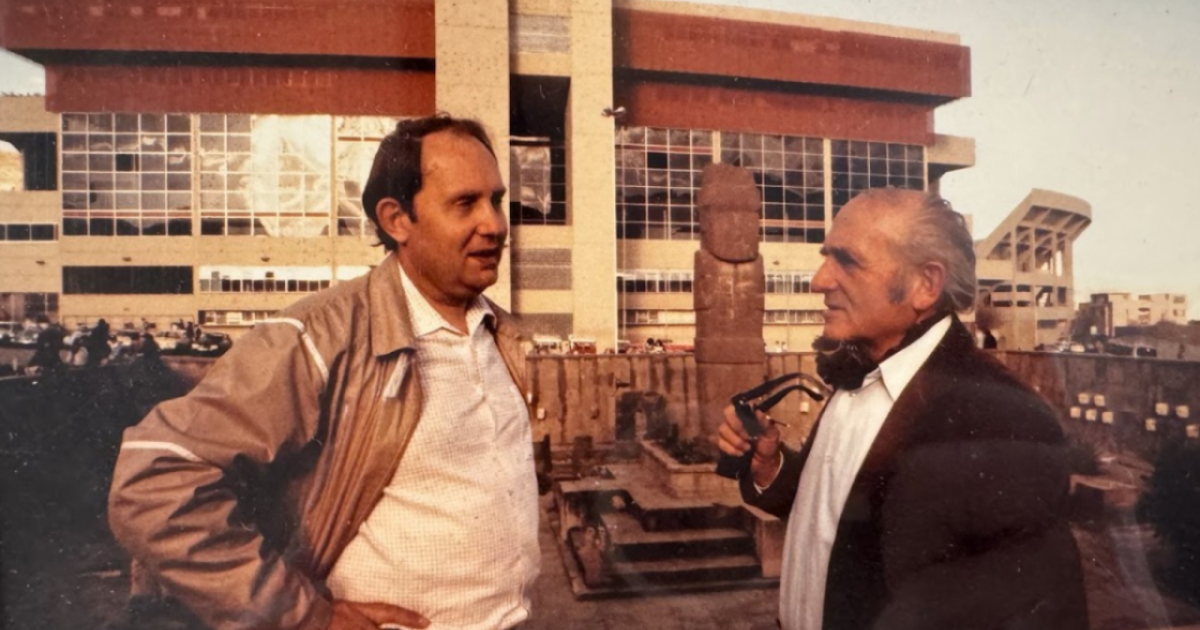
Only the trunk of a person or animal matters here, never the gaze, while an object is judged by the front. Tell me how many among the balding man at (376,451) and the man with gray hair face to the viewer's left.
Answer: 1

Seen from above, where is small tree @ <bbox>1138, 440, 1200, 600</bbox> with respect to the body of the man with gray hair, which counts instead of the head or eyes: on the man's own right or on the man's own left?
on the man's own right

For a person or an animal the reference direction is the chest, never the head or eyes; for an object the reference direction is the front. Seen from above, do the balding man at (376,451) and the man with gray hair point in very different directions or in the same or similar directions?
very different directions

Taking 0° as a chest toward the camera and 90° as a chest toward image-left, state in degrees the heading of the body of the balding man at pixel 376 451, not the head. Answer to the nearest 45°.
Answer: approximately 315°

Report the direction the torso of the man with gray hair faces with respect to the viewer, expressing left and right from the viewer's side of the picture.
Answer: facing to the left of the viewer

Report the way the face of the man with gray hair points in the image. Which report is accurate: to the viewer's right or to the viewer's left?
to the viewer's left
